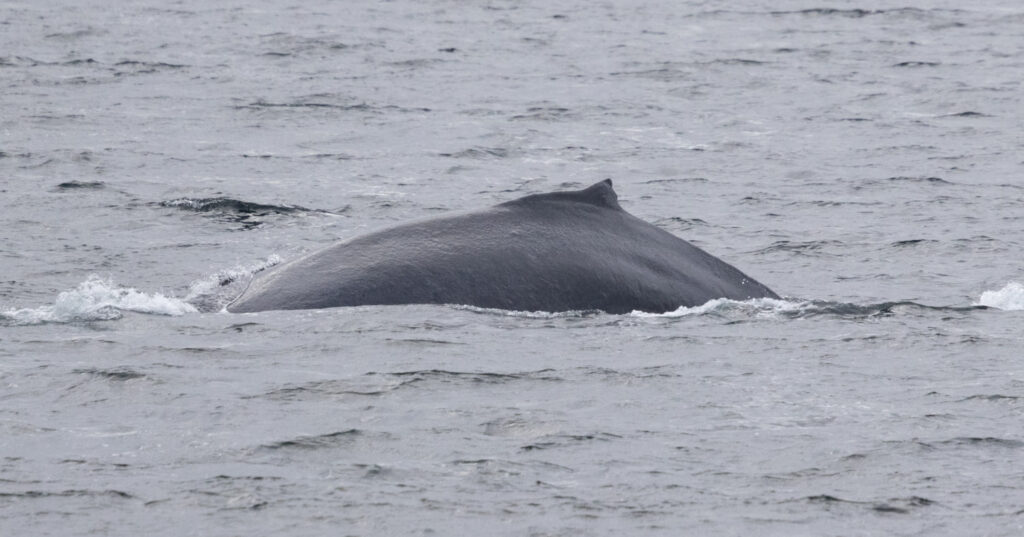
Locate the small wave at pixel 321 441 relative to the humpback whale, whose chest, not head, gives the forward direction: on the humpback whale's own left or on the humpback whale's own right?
on the humpback whale's own left

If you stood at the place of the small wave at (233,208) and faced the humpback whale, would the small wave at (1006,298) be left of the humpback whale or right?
left

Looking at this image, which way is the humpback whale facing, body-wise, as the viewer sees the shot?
to the viewer's left

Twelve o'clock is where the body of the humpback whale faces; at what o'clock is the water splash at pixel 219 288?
The water splash is roughly at 1 o'clock from the humpback whale.

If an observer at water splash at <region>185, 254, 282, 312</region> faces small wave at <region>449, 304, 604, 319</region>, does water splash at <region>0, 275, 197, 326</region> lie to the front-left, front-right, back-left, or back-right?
back-right

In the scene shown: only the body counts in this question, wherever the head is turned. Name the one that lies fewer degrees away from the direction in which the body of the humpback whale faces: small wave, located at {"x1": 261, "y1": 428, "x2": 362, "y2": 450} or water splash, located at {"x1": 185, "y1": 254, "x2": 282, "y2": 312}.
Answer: the water splash

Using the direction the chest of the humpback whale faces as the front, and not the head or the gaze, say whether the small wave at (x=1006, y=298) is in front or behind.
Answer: behind

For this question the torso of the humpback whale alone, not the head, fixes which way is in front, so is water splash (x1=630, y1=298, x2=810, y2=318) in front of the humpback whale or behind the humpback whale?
behind

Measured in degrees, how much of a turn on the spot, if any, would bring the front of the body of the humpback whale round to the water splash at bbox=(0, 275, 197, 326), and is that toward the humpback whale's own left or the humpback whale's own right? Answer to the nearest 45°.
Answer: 0° — it already faces it
